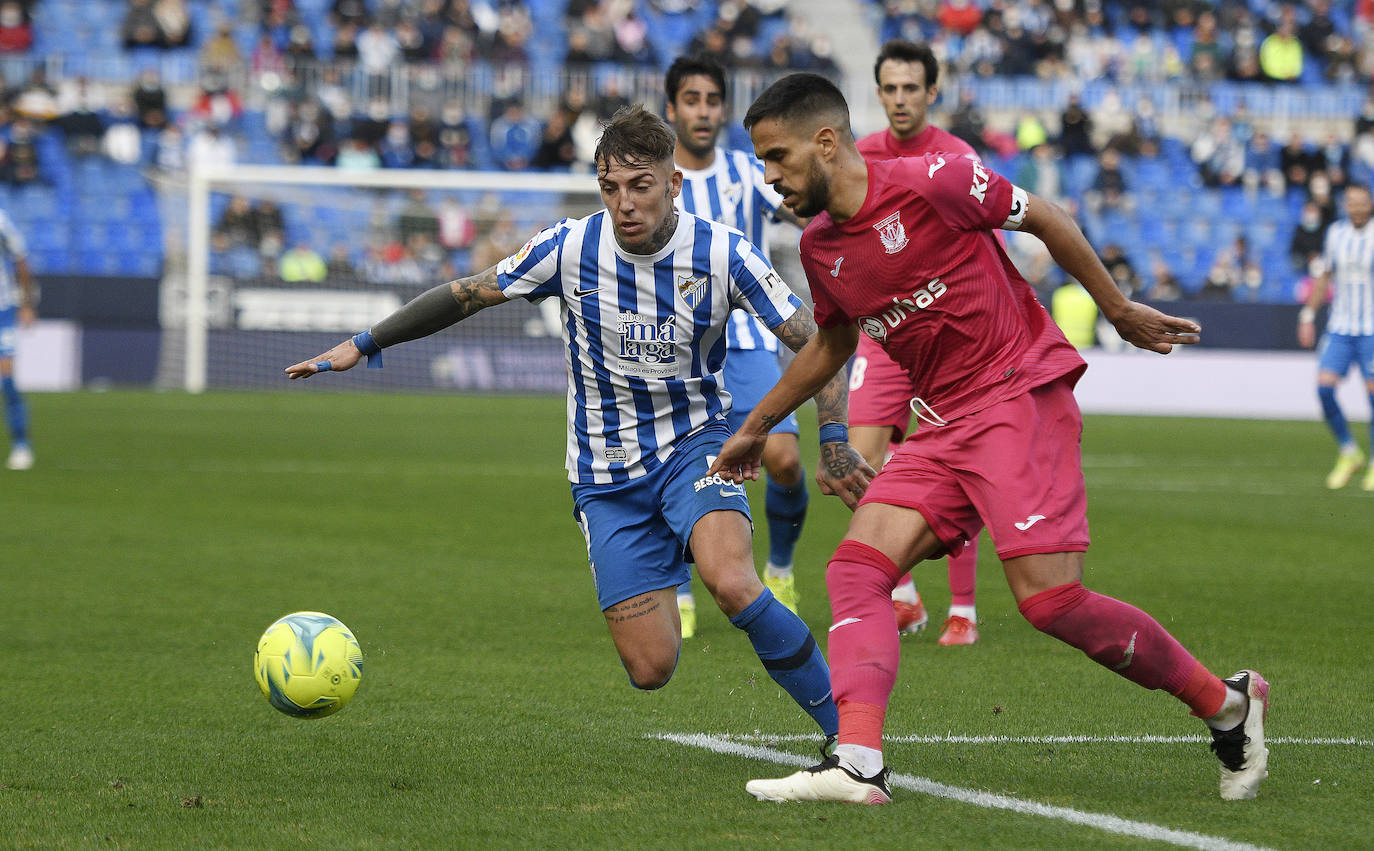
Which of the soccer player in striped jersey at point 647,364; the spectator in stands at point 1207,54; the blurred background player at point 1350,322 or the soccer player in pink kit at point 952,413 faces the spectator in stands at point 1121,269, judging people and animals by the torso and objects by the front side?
the spectator in stands at point 1207,54

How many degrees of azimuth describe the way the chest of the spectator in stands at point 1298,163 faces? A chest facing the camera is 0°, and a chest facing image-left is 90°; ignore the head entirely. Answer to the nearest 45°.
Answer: approximately 0°

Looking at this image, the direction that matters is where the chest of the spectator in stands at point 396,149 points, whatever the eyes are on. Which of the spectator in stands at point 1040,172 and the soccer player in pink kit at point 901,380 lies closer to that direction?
the soccer player in pink kit

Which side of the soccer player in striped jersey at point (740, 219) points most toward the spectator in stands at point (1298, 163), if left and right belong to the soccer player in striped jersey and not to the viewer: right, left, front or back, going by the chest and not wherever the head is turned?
back

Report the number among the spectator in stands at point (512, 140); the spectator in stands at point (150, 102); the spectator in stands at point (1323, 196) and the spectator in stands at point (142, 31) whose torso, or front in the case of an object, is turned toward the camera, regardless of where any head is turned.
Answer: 4

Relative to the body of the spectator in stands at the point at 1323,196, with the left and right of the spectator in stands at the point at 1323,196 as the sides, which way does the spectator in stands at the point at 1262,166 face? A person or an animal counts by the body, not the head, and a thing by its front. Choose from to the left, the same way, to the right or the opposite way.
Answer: the same way

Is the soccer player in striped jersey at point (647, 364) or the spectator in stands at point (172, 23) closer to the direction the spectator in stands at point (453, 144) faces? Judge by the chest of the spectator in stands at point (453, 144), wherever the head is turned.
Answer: the soccer player in striped jersey

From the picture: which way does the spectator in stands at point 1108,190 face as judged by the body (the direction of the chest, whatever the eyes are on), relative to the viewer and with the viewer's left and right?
facing the viewer

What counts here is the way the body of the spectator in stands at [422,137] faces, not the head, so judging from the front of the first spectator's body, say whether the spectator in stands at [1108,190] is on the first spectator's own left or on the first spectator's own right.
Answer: on the first spectator's own left

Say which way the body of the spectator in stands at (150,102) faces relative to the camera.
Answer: toward the camera

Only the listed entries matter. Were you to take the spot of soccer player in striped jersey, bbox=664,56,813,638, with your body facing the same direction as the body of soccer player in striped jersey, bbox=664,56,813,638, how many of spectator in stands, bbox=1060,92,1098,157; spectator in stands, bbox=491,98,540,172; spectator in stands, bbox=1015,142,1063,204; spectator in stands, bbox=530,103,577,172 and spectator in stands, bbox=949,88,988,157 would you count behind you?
5

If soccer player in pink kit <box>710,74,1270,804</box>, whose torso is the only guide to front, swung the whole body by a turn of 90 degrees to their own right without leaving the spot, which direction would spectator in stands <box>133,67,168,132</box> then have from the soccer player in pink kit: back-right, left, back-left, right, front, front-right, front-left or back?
front

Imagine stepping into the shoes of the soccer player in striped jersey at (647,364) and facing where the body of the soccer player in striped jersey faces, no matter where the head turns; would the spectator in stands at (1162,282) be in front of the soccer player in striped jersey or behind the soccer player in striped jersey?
behind

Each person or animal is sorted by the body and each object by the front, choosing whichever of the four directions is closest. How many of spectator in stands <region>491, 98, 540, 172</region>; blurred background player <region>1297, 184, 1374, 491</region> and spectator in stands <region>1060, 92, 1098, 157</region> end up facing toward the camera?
3

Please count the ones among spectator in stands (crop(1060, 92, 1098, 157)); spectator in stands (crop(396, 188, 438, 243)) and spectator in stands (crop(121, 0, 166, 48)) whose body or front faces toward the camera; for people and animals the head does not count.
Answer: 3

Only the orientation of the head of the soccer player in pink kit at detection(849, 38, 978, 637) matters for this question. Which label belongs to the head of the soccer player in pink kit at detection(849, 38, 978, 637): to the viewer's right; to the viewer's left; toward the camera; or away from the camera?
toward the camera

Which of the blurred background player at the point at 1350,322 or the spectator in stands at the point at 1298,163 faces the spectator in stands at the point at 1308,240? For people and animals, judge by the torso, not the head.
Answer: the spectator in stands at the point at 1298,163

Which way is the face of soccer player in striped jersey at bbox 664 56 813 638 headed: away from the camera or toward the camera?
toward the camera

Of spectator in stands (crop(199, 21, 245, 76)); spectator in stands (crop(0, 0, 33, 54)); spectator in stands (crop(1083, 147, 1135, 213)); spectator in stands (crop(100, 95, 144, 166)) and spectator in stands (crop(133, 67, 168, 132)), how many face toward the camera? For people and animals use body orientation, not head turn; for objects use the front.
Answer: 5

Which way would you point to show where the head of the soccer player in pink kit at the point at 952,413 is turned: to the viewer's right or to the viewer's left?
to the viewer's left

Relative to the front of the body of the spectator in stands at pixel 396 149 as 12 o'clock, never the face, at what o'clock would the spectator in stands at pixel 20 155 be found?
the spectator in stands at pixel 20 155 is roughly at 3 o'clock from the spectator in stands at pixel 396 149.

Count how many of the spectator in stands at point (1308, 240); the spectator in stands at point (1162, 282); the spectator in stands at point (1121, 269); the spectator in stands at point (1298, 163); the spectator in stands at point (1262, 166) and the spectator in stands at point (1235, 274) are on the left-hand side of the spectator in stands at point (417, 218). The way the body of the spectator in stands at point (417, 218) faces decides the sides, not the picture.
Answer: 6

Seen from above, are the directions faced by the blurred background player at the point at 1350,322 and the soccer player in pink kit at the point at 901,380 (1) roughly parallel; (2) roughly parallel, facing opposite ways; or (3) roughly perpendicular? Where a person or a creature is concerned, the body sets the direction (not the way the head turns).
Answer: roughly parallel
